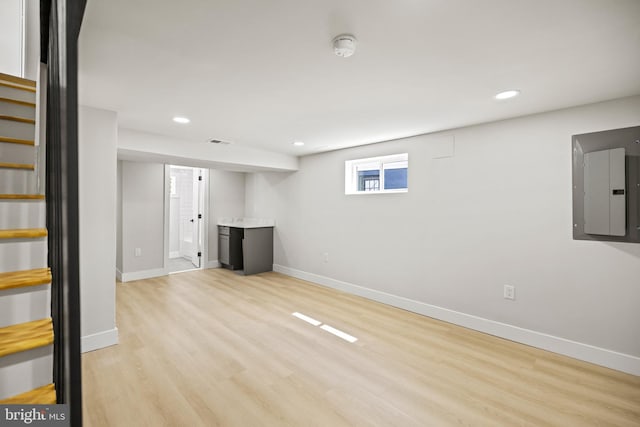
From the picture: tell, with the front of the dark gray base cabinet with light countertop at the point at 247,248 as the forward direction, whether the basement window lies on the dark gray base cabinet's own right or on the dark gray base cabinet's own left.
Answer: on the dark gray base cabinet's own left

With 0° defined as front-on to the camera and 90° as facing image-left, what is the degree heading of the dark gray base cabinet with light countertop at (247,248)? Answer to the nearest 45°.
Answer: approximately 45°

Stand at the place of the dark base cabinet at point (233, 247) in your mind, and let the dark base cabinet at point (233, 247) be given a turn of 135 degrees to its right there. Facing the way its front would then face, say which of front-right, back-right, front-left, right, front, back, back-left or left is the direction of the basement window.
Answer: back-right

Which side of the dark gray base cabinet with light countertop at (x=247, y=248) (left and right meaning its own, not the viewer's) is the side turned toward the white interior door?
right

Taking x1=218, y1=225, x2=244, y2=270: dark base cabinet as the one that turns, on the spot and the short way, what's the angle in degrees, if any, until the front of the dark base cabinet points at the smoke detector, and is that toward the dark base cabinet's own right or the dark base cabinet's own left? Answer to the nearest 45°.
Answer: approximately 45° to the dark base cabinet's own left

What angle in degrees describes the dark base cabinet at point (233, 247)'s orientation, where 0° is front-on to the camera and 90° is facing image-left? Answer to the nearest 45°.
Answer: approximately 45°

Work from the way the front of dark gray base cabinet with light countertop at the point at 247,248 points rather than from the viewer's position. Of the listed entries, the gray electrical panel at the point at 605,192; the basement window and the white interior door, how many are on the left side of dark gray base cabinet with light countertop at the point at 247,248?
2

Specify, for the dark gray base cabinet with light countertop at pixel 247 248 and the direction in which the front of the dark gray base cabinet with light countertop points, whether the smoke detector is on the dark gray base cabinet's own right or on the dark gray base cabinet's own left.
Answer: on the dark gray base cabinet's own left

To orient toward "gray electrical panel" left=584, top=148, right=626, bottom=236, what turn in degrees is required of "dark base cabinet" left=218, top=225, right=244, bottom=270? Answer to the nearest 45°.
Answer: approximately 90° to its left
